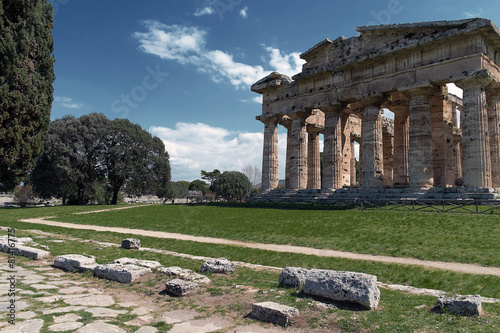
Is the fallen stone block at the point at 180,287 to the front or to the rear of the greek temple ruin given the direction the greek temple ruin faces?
to the front

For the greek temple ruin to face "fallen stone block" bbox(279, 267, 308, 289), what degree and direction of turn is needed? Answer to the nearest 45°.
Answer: approximately 45° to its left

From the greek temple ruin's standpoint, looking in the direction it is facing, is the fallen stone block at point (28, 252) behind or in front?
in front

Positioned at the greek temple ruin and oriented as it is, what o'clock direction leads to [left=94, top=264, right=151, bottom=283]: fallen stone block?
The fallen stone block is roughly at 11 o'clock from the greek temple ruin.

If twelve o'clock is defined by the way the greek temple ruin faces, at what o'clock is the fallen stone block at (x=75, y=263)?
The fallen stone block is roughly at 11 o'clock from the greek temple ruin.

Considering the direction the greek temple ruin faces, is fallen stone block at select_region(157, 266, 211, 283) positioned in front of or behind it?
in front

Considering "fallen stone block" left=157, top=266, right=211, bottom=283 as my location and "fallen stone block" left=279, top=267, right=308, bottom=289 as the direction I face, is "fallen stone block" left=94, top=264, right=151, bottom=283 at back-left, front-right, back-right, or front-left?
back-right

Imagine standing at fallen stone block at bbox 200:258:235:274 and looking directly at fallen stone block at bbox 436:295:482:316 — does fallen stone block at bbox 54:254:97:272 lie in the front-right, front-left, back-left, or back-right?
back-right

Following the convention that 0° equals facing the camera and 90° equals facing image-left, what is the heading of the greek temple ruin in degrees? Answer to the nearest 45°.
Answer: approximately 45°

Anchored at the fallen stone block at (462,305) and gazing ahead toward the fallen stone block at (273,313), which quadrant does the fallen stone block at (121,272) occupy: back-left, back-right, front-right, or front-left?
front-right

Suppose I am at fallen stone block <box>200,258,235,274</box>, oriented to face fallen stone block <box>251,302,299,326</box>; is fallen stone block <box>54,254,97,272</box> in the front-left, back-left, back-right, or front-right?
back-right

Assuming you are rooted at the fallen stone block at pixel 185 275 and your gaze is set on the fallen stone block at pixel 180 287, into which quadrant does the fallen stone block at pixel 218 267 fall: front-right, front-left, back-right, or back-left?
back-left

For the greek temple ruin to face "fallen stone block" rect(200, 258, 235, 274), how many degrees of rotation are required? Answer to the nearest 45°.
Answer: approximately 45° to its left

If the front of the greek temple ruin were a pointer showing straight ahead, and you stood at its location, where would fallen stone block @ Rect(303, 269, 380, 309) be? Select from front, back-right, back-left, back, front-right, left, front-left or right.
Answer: front-left

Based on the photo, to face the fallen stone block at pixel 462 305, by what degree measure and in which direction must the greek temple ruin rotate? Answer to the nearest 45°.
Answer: approximately 45° to its left
